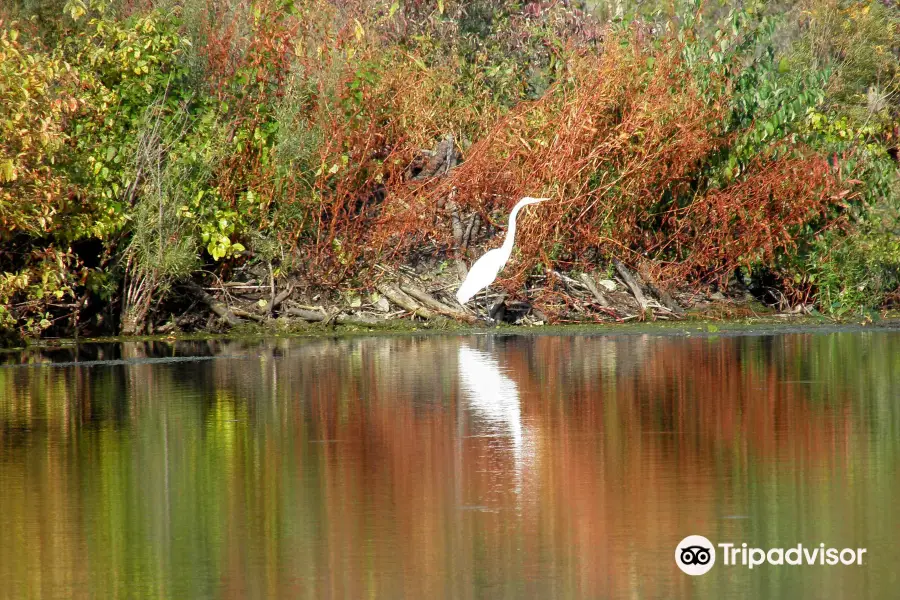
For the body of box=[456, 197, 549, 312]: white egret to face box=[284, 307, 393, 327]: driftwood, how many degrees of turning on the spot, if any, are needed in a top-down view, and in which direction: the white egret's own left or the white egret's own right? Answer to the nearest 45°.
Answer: approximately 135° to the white egret's own left

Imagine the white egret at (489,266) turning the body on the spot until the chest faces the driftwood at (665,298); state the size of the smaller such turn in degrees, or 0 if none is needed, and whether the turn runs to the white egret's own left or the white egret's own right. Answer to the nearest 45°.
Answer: approximately 45° to the white egret's own left

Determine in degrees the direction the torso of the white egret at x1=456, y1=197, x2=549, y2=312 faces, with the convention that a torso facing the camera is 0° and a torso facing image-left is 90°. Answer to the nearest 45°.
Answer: approximately 270°
